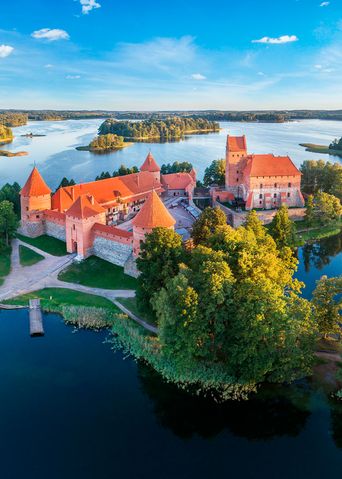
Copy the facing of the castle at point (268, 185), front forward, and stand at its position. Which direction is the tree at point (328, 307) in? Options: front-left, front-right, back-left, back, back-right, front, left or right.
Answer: front-left

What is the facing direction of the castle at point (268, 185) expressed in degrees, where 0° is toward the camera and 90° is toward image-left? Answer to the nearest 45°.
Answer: approximately 45°

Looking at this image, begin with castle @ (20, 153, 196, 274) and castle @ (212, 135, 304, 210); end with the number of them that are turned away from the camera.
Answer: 0

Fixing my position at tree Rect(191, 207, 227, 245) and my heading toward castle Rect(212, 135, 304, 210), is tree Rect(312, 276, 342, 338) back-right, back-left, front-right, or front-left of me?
back-right

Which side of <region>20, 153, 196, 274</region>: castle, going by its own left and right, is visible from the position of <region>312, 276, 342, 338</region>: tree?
left

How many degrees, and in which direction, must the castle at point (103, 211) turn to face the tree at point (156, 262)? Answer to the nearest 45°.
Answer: approximately 45° to its left

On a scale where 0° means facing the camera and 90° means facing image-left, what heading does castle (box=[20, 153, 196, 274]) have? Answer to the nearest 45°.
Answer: approximately 45°
